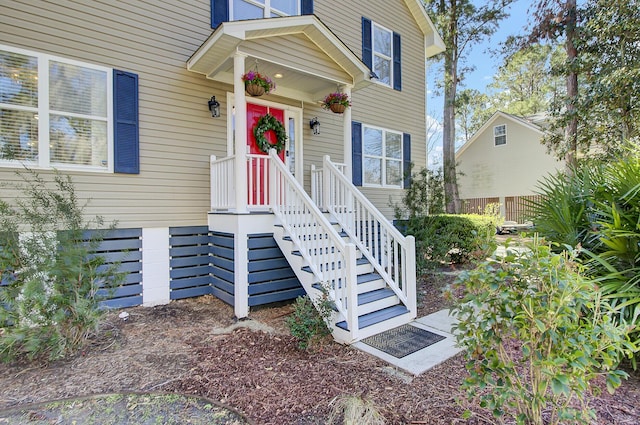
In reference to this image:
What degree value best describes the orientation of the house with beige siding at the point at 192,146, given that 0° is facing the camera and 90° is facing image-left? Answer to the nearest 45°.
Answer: approximately 315°

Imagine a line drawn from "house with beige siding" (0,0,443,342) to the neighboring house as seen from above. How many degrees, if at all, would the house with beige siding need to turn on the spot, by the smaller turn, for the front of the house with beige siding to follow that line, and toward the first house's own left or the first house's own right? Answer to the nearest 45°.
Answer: approximately 90° to the first house's own left

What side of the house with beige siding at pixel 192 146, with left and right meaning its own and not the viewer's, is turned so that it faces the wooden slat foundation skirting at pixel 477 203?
left

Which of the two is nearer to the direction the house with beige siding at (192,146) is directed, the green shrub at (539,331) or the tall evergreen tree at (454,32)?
the green shrub

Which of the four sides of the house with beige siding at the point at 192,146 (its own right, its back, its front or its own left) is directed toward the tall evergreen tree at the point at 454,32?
left
